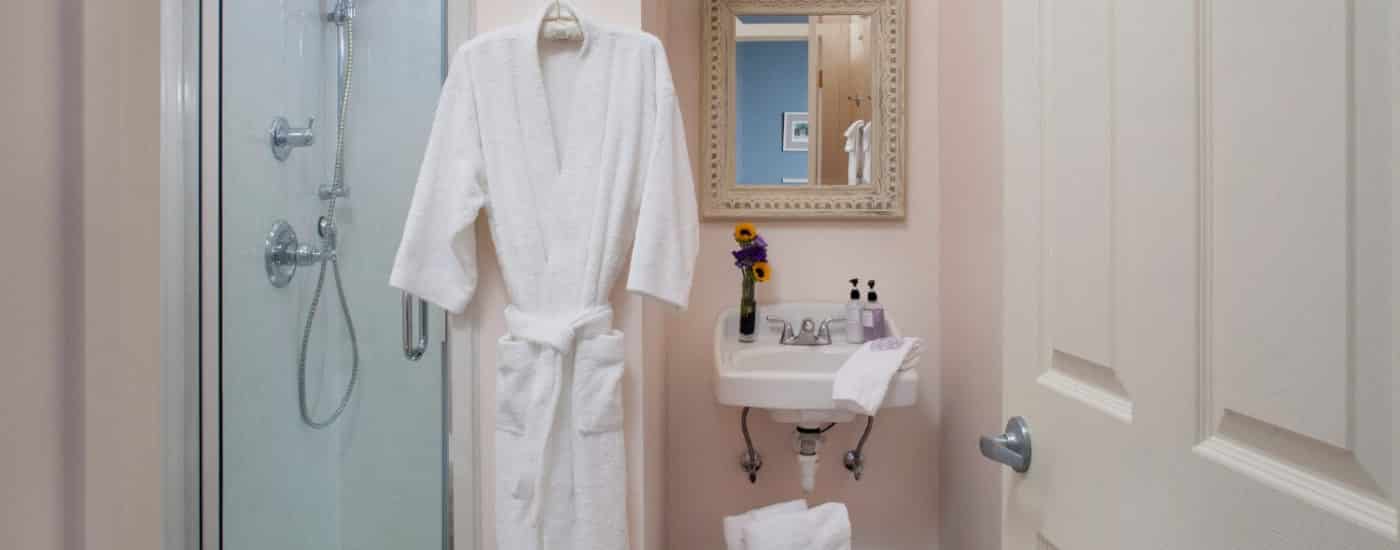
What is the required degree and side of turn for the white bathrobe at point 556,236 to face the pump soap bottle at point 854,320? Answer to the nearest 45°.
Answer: approximately 135° to its left

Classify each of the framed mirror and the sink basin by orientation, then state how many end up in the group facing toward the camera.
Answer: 2

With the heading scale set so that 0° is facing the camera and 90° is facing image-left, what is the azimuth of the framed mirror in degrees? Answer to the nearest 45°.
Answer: approximately 0°

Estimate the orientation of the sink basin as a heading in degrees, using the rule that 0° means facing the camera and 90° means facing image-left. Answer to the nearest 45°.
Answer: approximately 0°

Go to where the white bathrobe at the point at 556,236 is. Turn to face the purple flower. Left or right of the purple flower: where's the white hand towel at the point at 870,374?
right
